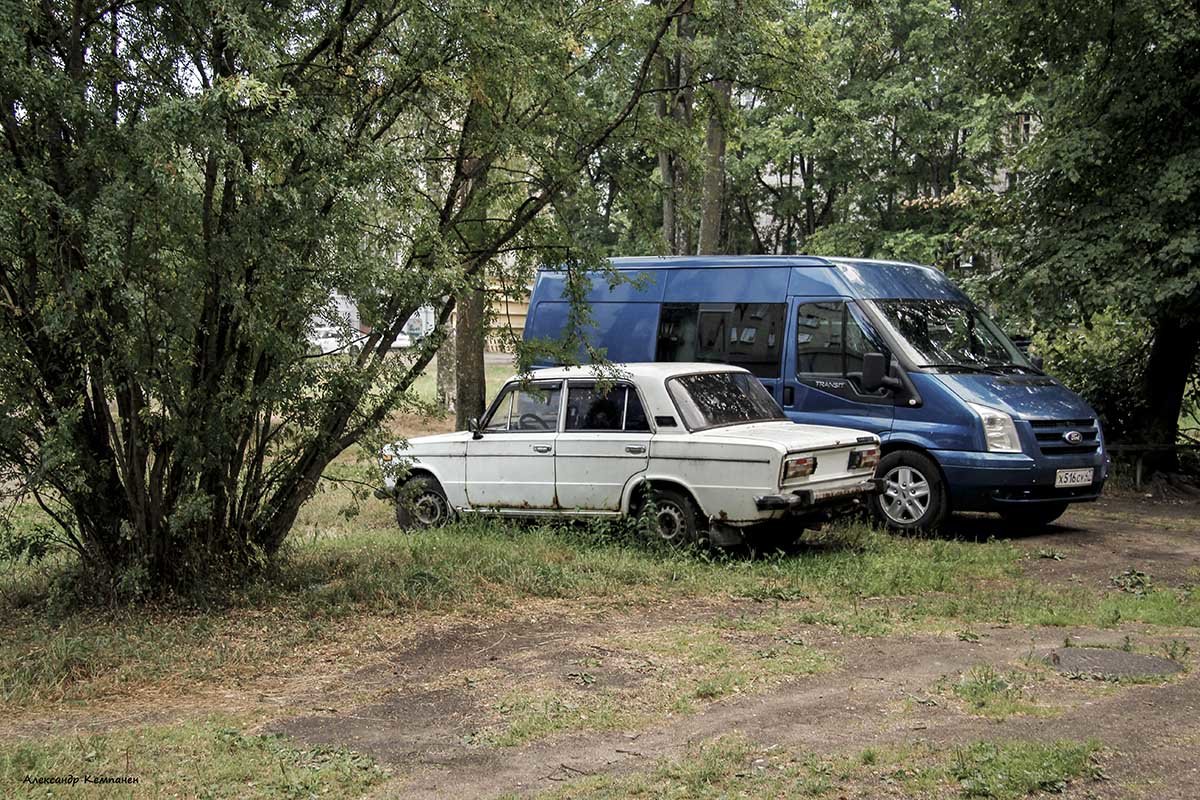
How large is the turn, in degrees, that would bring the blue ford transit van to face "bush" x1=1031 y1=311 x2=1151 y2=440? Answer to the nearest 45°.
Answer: approximately 90° to its left

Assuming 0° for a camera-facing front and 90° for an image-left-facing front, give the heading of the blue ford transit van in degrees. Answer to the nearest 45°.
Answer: approximately 315°

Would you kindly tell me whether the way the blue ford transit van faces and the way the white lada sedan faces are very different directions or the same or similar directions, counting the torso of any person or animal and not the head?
very different directions

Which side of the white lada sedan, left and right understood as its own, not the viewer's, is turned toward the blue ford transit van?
right

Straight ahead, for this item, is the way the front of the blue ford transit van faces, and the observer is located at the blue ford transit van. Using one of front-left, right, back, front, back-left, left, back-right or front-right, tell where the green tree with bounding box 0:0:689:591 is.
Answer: right

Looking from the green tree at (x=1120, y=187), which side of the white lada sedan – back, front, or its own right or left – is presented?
right

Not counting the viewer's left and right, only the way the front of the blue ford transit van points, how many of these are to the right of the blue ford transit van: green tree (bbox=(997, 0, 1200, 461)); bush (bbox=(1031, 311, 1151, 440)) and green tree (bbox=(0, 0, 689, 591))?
1

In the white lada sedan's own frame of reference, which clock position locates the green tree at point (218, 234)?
The green tree is roughly at 9 o'clock from the white lada sedan.

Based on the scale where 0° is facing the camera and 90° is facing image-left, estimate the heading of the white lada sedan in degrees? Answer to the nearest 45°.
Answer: approximately 135°
